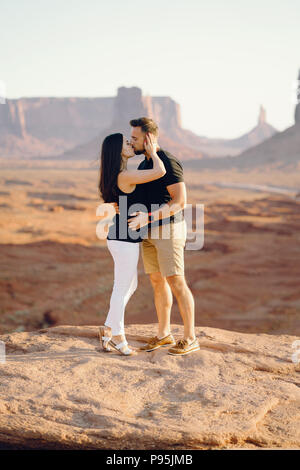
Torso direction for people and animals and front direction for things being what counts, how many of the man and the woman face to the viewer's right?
1

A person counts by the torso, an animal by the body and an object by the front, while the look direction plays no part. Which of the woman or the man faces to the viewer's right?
the woman

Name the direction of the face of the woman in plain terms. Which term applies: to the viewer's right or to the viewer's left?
to the viewer's right

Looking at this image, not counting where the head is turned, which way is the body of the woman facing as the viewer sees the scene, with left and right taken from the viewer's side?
facing to the right of the viewer

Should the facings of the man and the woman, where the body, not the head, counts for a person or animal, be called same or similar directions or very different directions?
very different directions

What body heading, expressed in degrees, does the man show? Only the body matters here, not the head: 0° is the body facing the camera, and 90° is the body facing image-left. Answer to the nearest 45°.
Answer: approximately 90°
